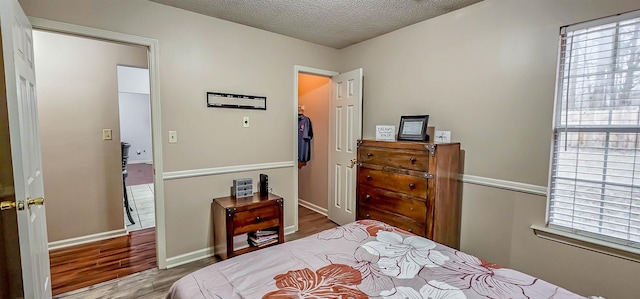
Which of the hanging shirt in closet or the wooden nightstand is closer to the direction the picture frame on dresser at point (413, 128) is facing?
the wooden nightstand

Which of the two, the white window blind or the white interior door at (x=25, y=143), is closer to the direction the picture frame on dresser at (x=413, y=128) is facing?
the white interior door

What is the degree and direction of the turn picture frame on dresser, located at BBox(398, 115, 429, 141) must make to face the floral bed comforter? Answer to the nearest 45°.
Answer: approximately 45° to its left

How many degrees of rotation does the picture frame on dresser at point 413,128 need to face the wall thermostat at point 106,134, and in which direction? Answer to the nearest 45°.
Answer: approximately 45° to its right

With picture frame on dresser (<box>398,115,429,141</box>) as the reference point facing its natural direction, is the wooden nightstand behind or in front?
in front

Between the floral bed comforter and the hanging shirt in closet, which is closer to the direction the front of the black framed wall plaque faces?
the floral bed comforter

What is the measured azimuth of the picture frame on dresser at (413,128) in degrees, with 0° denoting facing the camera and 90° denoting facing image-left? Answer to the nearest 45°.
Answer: approximately 45°

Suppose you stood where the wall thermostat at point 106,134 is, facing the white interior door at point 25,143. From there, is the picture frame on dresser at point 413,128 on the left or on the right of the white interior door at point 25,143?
left

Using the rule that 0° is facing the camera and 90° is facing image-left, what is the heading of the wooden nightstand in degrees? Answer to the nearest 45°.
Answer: approximately 315°

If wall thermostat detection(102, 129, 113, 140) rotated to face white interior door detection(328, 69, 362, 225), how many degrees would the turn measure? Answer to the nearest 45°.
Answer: approximately 45° to its left

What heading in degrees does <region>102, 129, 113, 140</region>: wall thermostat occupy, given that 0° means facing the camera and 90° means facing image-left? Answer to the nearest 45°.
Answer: approximately 0°

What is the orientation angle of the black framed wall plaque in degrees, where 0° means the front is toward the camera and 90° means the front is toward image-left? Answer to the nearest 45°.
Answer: approximately 315°
